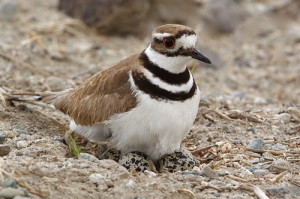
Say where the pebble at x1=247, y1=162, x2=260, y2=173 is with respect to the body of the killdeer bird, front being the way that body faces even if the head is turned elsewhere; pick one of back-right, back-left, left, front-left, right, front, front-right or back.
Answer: front-left

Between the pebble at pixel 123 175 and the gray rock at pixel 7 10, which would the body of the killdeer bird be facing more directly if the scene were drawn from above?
the pebble

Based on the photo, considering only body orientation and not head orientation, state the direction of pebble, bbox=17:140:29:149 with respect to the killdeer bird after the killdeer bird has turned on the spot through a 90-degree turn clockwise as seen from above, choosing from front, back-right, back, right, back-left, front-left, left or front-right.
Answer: front-right

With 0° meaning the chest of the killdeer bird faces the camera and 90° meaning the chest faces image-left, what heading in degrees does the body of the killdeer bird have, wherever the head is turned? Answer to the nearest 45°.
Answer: approximately 315°

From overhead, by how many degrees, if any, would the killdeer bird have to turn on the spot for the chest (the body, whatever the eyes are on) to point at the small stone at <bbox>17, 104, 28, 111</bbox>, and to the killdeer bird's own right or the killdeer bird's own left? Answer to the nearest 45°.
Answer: approximately 180°

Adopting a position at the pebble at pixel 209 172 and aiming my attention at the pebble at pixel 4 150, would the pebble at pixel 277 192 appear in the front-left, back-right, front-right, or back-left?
back-left

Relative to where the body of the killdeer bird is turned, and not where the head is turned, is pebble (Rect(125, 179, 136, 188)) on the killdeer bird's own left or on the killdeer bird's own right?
on the killdeer bird's own right

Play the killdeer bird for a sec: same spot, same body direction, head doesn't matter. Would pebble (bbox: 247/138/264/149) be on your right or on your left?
on your left

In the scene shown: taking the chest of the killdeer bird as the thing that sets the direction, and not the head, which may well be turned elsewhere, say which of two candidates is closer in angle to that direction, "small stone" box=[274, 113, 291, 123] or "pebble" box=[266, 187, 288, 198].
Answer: the pebble

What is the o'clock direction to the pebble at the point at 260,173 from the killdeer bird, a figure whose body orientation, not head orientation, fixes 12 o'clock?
The pebble is roughly at 11 o'clock from the killdeer bird.
